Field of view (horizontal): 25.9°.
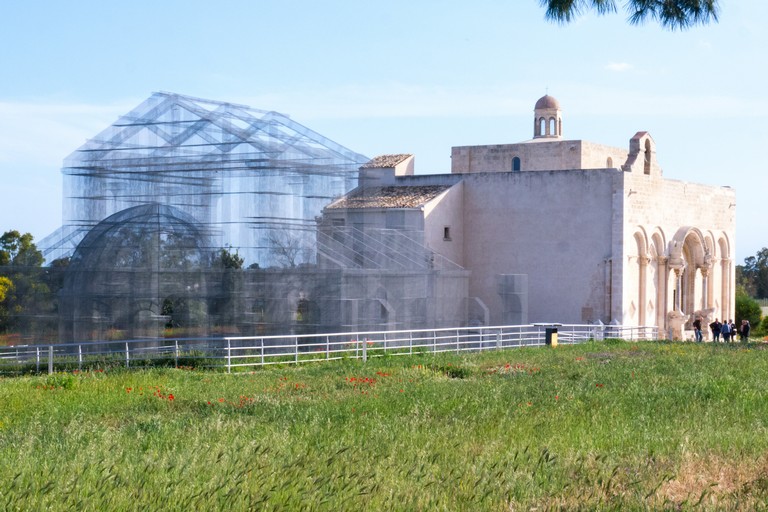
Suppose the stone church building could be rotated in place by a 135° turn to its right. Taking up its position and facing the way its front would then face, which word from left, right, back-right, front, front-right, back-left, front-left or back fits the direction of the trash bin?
left

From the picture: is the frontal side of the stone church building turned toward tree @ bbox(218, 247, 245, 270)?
no

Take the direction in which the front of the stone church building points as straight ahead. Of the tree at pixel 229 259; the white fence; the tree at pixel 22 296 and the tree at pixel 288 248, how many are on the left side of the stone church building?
0

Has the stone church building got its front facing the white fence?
no

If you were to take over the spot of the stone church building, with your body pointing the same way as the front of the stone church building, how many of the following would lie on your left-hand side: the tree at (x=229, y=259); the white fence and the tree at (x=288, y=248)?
0

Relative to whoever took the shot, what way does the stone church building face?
facing the viewer and to the right of the viewer
